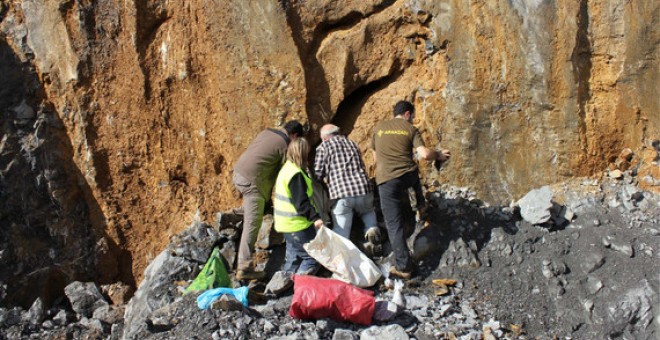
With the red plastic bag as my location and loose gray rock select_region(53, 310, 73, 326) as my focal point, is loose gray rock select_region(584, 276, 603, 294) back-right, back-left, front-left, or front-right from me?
back-right

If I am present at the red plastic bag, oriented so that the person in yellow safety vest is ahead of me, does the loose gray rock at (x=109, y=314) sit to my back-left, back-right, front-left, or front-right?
front-left

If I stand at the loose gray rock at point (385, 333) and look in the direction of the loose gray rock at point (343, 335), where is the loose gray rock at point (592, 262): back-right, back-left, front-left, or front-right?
back-right

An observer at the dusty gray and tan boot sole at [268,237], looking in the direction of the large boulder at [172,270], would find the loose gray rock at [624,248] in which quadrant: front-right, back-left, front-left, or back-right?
back-left

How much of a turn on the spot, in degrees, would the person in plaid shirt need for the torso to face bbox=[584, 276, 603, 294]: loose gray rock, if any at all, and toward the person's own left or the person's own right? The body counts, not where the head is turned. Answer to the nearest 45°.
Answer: approximately 135° to the person's own right

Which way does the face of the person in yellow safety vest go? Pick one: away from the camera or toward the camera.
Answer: away from the camera

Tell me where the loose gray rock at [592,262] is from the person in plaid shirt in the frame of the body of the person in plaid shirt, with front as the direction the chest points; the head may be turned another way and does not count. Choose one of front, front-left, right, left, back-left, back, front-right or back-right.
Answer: back-right

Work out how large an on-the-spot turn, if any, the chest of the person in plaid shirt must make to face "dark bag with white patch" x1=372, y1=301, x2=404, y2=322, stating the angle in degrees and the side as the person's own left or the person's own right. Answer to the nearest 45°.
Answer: approximately 135° to the person's own left

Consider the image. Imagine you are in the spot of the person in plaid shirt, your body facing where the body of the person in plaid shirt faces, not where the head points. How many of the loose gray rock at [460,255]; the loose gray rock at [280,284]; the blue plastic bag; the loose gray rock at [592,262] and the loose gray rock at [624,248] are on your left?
2

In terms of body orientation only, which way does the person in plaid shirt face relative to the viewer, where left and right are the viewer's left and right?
facing away from the viewer and to the left of the viewer

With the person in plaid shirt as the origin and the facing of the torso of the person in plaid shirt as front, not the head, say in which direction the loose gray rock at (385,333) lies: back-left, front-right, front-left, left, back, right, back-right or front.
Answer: back-left

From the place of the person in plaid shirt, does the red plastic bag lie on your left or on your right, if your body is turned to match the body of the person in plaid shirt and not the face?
on your left
